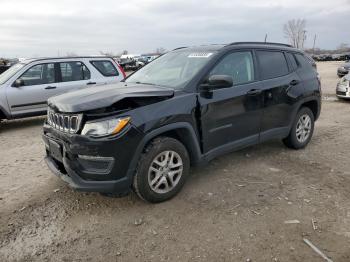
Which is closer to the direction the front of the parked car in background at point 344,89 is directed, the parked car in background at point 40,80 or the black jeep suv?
the black jeep suv

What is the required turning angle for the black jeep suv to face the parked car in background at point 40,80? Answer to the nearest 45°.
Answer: approximately 90° to its right

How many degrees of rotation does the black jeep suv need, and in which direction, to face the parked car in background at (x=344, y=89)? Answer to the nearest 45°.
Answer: approximately 180°

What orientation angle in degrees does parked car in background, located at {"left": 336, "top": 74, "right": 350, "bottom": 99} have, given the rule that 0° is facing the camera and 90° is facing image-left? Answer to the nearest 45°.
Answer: approximately 45°

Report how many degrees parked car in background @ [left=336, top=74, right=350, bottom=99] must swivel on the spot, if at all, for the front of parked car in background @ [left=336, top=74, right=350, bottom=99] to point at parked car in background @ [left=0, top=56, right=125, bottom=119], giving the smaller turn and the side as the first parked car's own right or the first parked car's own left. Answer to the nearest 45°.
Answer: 0° — it already faces it

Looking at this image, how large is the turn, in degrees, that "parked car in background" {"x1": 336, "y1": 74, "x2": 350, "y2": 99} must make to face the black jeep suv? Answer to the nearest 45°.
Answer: approximately 45° to its left

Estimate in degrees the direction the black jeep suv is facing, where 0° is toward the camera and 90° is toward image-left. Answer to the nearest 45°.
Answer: approximately 45°
